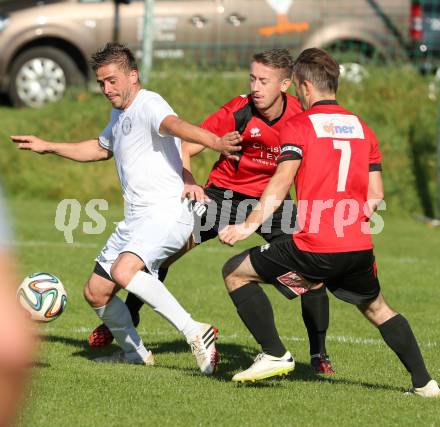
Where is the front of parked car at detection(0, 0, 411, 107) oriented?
to the viewer's left

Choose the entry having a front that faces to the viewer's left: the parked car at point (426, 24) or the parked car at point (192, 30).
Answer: the parked car at point (192, 30)

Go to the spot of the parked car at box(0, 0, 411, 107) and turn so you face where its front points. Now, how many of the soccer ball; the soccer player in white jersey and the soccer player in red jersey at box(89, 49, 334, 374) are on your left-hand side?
3

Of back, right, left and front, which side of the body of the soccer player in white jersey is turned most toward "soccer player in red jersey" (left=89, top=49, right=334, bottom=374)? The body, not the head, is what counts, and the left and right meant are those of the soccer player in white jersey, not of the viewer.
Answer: back

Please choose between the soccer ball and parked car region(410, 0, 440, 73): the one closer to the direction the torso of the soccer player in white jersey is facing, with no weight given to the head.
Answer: the soccer ball

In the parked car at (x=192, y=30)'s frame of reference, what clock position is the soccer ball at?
The soccer ball is roughly at 9 o'clock from the parked car.

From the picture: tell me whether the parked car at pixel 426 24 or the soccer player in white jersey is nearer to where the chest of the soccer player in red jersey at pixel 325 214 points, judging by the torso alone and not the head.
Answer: the soccer player in white jersey

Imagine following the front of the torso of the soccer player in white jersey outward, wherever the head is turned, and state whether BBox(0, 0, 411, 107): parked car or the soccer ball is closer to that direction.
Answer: the soccer ball
